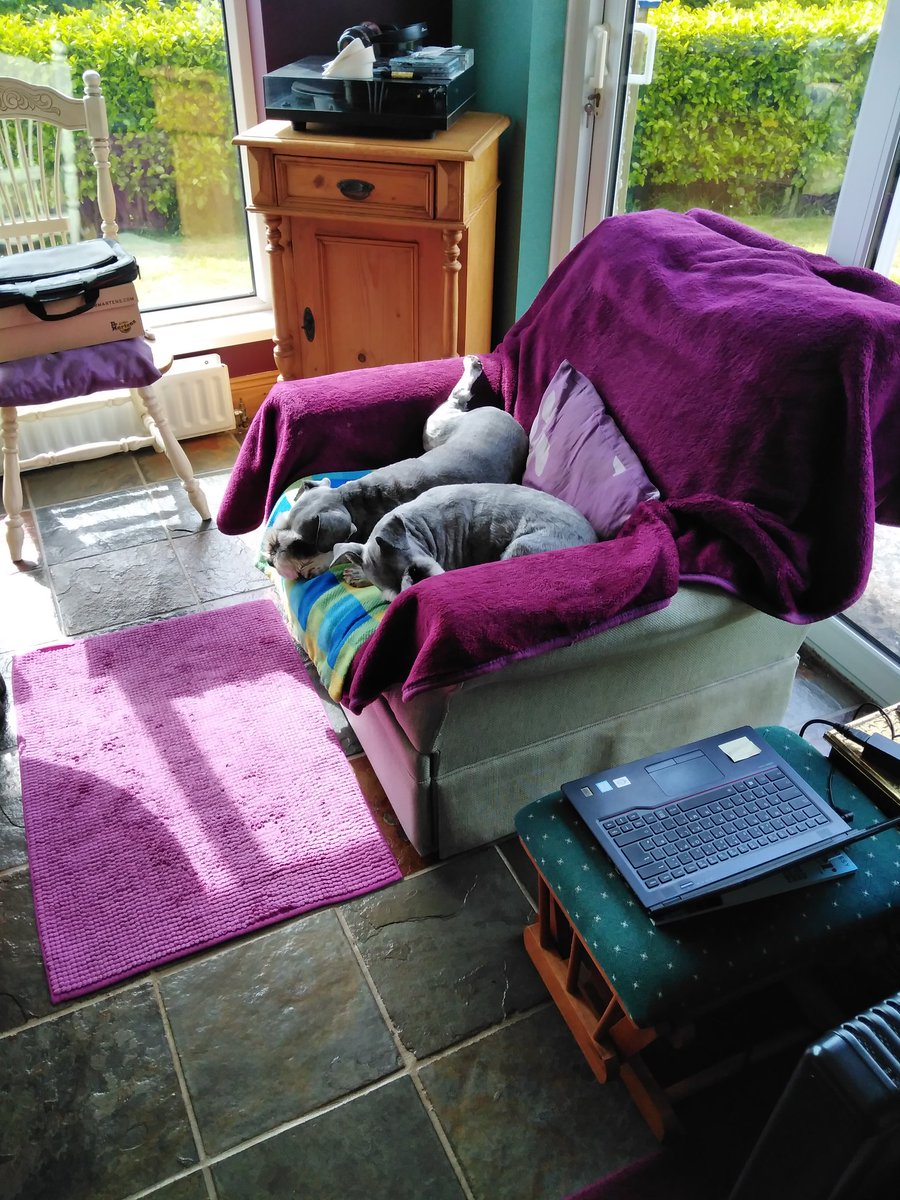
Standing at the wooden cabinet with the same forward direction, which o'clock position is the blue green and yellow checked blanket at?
The blue green and yellow checked blanket is roughly at 12 o'clock from the wooden cabinet.

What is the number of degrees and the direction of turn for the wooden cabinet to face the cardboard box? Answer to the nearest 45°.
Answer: approximately 90° to its right

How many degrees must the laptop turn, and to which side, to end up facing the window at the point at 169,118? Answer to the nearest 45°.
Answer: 0° — it already faces it

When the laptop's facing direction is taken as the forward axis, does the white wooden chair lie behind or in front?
in front

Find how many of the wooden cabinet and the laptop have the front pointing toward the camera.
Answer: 1

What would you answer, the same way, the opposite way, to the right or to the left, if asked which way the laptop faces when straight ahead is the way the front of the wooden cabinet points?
the opposite way

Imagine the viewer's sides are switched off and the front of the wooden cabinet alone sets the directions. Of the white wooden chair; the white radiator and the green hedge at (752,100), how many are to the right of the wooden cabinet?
2

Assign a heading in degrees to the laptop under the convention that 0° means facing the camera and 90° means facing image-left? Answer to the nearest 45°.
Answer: approximately 135°

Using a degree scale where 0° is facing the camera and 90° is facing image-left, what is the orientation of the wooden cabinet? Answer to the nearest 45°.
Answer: approximately 0°

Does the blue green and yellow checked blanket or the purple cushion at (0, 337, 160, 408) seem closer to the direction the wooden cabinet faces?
the blue green and yellow checked blanket

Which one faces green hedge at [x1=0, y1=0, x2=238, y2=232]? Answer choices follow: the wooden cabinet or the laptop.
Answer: the laptop
